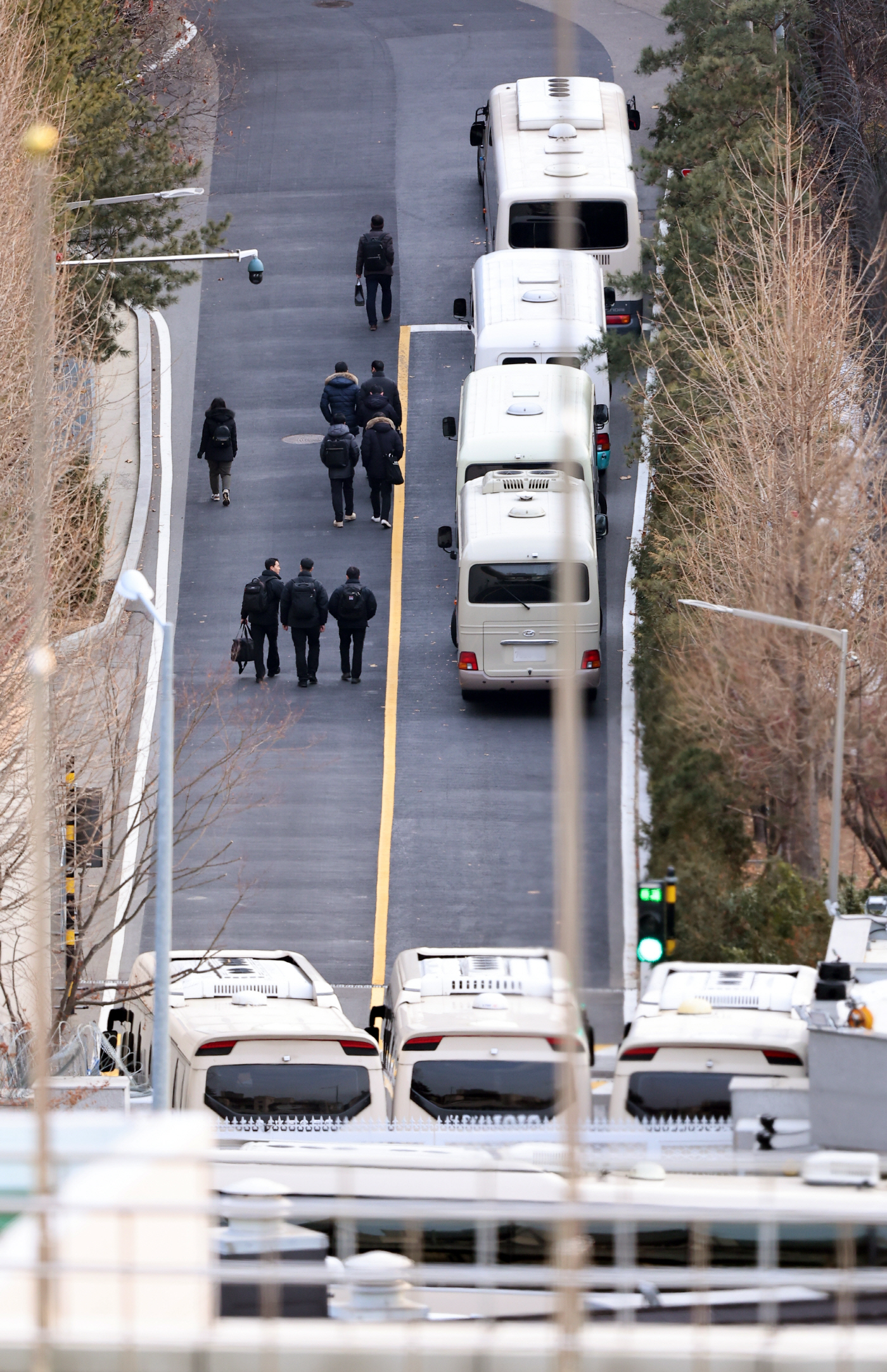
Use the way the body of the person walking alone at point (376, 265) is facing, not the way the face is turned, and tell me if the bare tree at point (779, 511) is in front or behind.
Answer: behind

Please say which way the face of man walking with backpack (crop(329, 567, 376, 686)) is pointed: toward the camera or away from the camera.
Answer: away from the camera

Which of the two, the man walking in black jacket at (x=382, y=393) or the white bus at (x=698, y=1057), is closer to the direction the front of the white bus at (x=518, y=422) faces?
the man walking in black jacket

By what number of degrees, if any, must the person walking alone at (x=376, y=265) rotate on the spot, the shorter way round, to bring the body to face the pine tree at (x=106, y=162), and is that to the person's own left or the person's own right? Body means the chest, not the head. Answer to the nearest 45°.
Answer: approximately 135° to the person's own left

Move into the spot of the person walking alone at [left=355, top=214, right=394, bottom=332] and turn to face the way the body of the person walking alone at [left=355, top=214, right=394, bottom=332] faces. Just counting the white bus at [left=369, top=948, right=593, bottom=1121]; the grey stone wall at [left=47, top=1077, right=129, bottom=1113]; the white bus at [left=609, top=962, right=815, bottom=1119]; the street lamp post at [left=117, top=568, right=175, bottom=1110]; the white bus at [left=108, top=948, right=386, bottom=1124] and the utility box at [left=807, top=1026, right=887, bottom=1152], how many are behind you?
6

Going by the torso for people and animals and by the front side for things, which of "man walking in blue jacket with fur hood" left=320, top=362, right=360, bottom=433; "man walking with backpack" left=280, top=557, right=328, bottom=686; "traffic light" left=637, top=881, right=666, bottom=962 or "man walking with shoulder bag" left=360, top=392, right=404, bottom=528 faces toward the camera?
the traffic light

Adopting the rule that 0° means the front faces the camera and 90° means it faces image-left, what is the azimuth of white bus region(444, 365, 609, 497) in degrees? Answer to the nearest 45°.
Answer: approximately 180°

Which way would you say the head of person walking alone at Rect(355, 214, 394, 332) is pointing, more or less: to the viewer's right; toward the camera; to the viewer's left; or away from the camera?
away from the camera

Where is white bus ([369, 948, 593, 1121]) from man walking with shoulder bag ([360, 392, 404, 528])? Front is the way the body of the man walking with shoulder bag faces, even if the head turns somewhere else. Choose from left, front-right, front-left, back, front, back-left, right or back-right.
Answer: back

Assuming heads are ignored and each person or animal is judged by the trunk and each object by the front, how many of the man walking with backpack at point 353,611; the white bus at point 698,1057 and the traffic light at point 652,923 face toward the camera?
1

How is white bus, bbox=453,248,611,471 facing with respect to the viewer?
away from the camera

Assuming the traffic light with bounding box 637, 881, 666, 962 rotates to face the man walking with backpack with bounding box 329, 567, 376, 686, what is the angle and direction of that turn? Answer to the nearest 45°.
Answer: approximately 135° to its right

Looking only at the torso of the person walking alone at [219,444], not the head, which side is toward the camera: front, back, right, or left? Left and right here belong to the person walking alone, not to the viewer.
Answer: back

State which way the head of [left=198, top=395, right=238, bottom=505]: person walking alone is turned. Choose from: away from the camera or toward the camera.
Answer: away from the camera

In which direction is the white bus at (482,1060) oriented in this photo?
away from the camera
